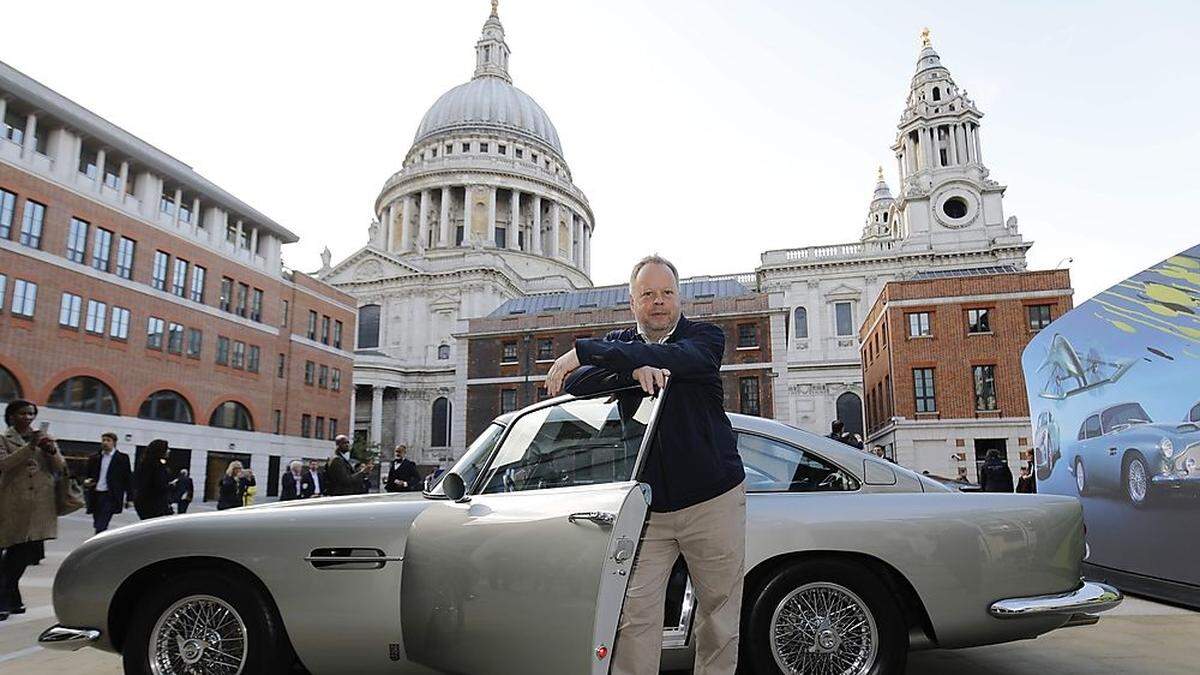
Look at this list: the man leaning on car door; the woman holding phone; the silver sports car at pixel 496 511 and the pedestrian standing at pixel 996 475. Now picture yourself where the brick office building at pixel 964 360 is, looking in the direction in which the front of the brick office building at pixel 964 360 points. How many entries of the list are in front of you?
4

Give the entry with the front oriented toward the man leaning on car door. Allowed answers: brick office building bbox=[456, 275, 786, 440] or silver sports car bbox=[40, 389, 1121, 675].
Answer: the brick office building

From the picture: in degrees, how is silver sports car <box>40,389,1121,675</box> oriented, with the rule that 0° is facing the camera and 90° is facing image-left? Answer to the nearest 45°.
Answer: approximately 90°

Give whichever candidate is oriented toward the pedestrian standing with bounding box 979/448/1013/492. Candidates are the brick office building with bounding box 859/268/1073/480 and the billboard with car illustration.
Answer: the brick office building

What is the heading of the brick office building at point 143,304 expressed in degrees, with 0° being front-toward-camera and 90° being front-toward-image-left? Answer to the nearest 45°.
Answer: approximately 315°

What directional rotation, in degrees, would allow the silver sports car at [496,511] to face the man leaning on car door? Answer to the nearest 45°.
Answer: approximately 135° to its left

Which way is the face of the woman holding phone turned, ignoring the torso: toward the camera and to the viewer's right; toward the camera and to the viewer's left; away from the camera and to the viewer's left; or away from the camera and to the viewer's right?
toward the camera and to the viewer's right

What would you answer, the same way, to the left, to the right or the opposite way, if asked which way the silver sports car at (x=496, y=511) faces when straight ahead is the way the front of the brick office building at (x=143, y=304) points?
the opposite way
